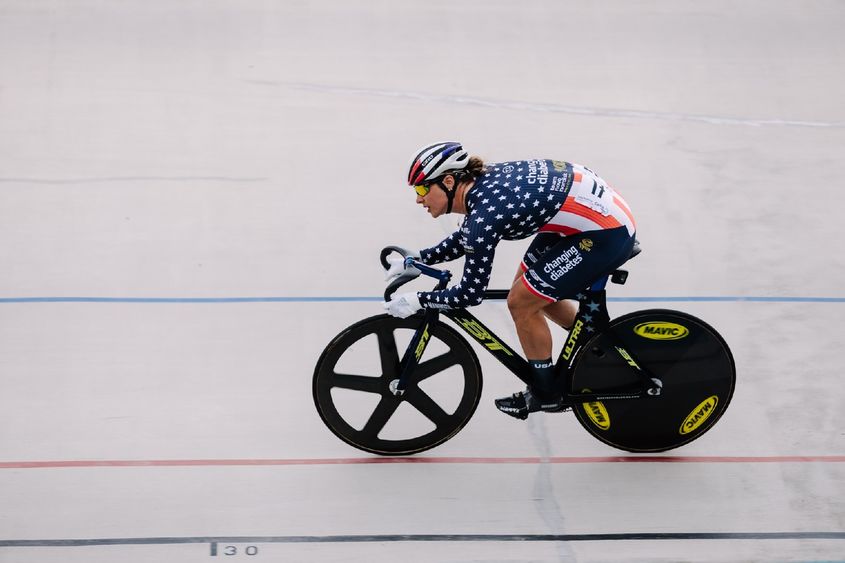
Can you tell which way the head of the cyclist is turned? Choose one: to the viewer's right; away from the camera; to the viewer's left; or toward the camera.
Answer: to the viewer's left

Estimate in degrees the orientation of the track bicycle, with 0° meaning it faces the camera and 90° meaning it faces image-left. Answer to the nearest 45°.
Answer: approximately 90°

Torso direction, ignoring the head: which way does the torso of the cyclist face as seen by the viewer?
to the viewer's left
